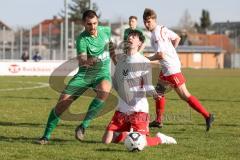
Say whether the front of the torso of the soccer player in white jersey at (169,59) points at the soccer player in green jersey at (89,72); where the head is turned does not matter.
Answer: yes

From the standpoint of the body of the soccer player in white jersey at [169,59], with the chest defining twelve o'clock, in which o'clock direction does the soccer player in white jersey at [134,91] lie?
the soccer player in white jersey at [134,91] is roughly at 11 o'clock from the soccer player in white jersey at [169,59].

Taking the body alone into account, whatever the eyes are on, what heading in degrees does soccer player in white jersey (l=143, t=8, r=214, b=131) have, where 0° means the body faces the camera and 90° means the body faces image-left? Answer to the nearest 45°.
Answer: approximately 45°
